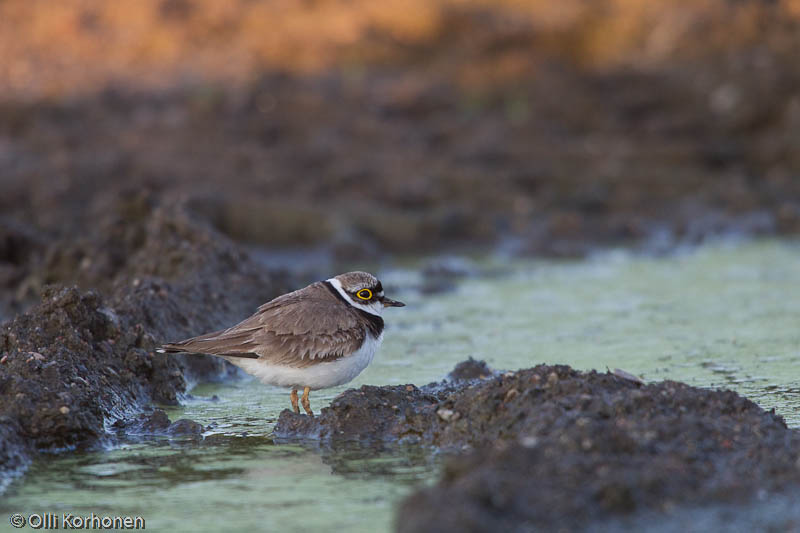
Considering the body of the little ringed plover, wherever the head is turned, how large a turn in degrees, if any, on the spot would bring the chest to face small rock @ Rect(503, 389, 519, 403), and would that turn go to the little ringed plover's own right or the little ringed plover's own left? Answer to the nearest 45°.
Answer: approximately 45° to the little ringed plover's own right

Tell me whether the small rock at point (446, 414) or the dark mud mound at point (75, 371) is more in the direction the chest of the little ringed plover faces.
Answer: the small rock

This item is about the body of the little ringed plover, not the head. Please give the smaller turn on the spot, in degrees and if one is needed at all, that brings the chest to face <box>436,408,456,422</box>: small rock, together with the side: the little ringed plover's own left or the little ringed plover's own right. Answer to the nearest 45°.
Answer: approximately 45° to the little ringed plover's own right

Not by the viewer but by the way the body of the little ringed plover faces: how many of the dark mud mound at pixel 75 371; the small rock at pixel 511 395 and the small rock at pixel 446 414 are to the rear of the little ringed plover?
1

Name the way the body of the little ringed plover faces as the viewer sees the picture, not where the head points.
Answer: to the viewer's right

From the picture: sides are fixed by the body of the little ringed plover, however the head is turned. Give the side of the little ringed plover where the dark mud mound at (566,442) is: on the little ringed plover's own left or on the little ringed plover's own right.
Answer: on the little ringed plover's own right

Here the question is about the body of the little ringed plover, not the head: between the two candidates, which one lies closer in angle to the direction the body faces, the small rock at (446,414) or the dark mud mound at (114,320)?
the small rock

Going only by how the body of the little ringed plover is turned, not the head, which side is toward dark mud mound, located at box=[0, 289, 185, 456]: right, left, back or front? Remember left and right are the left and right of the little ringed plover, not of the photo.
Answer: back

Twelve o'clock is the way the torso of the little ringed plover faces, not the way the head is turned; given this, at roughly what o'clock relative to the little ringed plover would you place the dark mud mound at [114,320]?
The dark mud mound is roughly at 7 o'clock from the little ringed plover.
